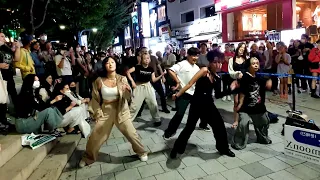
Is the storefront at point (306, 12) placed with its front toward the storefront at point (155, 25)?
no

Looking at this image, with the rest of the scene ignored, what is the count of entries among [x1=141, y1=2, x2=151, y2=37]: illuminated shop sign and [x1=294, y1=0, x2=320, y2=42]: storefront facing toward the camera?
2

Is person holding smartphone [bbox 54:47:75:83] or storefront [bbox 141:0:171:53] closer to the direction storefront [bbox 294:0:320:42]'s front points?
the person holding smartphone

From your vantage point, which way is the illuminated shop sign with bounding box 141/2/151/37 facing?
toward the camera

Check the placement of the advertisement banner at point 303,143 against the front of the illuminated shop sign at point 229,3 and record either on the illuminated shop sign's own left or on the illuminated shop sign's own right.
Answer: on the illuminated shop sign's own left

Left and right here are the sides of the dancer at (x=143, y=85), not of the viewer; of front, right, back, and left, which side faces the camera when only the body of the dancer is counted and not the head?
front

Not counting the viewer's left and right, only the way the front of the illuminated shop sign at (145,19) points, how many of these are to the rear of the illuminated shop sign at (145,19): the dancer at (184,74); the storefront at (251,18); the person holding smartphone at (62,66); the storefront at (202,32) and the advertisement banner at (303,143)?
0

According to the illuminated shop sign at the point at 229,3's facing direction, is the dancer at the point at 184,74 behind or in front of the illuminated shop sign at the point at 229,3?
in front

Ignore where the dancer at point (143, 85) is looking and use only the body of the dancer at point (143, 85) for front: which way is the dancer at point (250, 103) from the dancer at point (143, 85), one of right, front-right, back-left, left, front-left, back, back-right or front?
front-left

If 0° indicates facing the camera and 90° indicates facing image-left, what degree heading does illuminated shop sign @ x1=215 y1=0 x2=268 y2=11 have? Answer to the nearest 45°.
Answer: approximately 45°

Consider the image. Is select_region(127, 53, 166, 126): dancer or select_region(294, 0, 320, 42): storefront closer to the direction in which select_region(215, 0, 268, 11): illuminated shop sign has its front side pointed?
the dancer

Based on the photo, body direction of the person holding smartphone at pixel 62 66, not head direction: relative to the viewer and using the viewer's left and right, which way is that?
facing the viewer and to the right of the viewer

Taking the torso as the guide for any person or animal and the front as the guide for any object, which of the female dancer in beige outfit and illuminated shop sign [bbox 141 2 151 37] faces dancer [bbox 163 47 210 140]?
the illuminated shop sign

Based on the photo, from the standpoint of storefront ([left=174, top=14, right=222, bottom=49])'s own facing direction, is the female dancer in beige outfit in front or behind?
in front

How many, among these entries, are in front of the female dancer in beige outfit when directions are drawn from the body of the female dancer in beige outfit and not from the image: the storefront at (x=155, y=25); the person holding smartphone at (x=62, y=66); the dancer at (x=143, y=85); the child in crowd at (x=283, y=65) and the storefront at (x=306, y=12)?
0

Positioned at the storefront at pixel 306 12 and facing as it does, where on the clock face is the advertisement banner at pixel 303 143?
The advertisement banner is roughly at 12 o'clock from the storefront.
